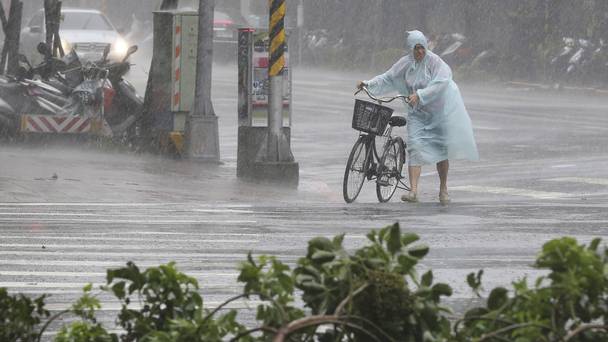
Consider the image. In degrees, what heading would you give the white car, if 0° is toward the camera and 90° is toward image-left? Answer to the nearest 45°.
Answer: approximately 315°

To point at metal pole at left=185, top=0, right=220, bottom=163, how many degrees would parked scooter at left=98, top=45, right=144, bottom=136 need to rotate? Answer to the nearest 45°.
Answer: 0° — it already faces it

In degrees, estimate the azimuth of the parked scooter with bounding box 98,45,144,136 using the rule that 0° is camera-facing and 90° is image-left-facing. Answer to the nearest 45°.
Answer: approximately 315°
